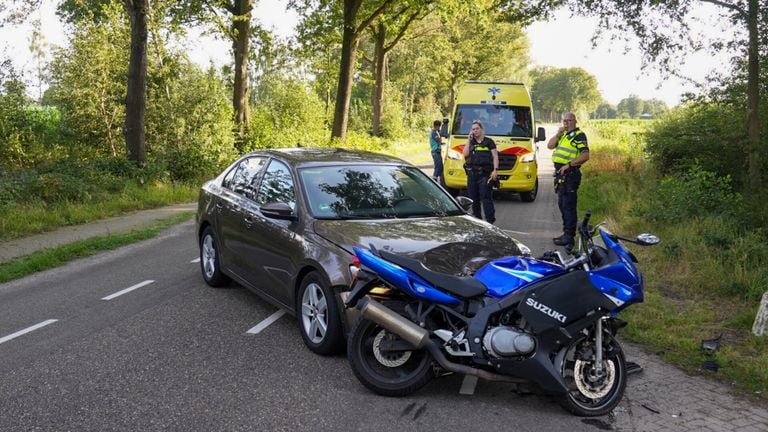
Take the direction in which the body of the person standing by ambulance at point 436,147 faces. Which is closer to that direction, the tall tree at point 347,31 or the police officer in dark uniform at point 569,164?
the police officer in dark uniform

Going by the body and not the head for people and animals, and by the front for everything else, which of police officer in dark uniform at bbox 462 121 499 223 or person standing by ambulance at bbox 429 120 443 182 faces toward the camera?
the police officer in dark uniform

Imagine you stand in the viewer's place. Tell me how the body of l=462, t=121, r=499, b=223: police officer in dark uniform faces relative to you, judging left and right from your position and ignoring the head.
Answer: facing the viewer

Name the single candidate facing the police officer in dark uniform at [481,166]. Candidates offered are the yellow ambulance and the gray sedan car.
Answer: the yellow ambulance

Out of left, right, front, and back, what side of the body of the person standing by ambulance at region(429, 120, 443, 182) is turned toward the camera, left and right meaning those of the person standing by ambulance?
right

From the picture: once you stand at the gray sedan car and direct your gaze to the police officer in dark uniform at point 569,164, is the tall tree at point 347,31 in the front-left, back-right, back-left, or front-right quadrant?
front-left

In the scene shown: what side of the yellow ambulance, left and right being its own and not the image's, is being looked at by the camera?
front

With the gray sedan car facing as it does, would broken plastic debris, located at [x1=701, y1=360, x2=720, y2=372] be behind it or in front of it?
in front

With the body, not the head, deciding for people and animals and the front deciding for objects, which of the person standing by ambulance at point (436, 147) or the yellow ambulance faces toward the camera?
the yellow ambulance

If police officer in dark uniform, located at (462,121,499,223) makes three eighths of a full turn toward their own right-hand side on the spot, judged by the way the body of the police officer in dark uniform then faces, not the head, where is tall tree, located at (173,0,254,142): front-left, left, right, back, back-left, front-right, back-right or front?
front

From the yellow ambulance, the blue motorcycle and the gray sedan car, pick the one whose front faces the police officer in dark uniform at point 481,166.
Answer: the yellow ambulance

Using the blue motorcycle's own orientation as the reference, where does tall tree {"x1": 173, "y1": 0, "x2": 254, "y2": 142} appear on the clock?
The tall tree is roughly at 8 o'clock from the blue motorcycle.

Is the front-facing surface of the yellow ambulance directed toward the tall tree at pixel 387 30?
no

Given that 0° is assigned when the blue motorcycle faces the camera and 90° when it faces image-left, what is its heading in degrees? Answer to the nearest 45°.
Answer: approximately 270°

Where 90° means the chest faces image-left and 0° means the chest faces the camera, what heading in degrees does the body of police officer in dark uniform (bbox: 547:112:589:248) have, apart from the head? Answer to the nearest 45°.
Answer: approximately 45°

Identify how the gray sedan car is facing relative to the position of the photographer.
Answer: facing the viewer and to the right of the viewer

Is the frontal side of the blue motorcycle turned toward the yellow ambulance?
no

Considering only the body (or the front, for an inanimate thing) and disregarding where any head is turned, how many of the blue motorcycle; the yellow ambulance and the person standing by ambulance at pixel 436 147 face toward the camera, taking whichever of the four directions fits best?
1

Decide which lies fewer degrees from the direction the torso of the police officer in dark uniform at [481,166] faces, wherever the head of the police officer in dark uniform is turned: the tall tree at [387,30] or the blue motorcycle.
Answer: the blue motorcycle
